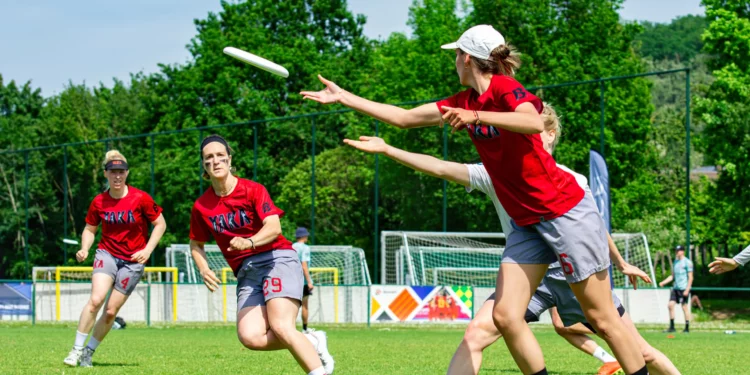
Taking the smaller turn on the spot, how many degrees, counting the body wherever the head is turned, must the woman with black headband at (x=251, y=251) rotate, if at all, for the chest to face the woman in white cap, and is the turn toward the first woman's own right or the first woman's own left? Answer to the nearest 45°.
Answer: approximately 90° to the first woman's own left

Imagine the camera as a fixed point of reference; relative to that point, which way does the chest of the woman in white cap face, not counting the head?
to the viewer's left

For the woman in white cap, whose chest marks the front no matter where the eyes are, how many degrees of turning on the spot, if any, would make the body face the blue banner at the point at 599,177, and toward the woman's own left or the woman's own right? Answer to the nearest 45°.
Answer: approximately 90° to the woman's own right

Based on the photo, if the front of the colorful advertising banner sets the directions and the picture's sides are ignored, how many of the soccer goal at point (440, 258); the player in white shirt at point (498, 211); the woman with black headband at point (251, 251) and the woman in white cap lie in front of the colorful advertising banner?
3
